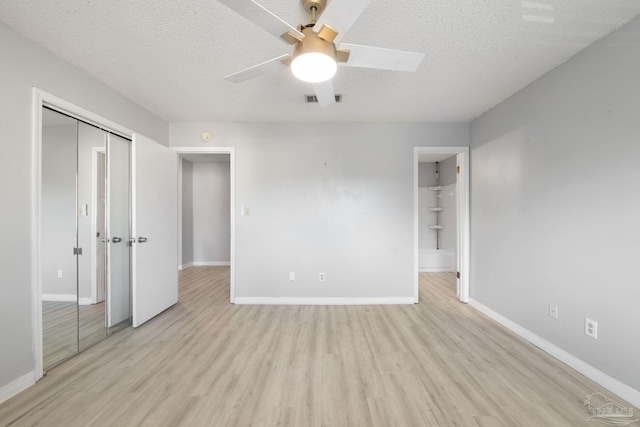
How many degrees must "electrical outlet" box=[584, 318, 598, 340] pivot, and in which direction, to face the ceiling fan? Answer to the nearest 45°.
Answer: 0° — it already faces it

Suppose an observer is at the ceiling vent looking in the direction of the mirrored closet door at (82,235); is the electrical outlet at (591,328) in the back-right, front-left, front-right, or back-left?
back-left

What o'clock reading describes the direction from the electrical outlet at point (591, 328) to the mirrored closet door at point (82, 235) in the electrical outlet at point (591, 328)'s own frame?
The mirrored closet door is roughly at 12 o'clock from the electrical outlet.

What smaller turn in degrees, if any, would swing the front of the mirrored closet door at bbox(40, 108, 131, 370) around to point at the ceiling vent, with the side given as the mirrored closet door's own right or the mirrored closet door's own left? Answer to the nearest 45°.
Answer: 0° — it already faces it

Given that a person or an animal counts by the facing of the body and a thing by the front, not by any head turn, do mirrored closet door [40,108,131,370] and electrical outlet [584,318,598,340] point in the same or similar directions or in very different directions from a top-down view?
very different directions

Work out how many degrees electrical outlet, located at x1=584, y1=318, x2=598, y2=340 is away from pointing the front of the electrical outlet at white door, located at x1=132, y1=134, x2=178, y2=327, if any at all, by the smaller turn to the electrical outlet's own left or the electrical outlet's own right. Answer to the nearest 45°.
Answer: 0° — it already faces it

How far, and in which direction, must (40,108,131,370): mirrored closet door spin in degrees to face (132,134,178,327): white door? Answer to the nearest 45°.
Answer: approximately 90° to its left

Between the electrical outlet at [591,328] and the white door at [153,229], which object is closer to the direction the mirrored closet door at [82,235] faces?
the electrical outlet

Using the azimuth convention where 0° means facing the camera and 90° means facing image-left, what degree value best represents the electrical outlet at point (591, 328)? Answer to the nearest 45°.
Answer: approximately 45°

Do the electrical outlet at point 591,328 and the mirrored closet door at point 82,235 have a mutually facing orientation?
yes

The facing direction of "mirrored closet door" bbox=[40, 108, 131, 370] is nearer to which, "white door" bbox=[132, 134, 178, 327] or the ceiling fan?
the ceiling fan

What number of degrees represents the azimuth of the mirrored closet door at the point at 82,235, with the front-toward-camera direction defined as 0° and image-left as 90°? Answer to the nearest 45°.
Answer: approximately 315°
